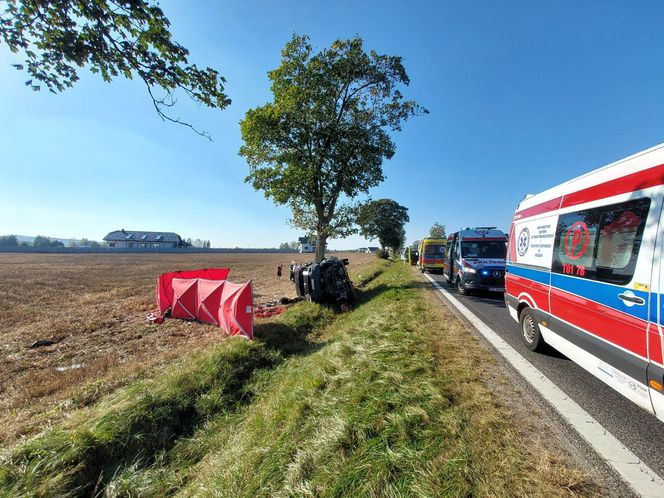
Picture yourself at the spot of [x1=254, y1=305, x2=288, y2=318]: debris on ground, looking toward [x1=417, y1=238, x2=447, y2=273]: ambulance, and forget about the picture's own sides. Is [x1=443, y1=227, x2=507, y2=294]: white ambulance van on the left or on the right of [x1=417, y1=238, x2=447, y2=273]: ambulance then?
right

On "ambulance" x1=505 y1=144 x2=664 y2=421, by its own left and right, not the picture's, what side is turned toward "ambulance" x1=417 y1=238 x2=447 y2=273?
back

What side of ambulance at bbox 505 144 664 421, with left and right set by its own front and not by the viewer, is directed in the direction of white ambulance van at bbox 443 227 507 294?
back

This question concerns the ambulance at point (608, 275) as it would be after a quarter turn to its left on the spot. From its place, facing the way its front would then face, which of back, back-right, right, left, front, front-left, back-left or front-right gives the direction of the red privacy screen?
back-left

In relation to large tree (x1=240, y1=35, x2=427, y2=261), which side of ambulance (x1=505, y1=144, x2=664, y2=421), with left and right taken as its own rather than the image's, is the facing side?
back
